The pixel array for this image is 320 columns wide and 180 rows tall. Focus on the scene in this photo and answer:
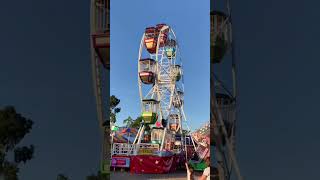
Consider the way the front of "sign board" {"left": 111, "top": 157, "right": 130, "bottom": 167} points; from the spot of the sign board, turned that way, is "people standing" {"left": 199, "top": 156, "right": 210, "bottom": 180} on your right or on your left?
on your left

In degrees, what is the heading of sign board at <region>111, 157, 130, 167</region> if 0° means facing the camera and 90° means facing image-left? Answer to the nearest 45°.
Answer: approximately 0°
